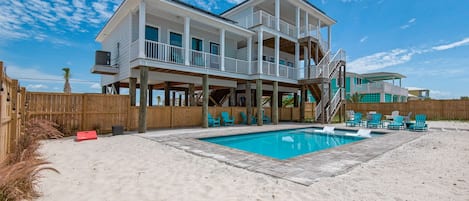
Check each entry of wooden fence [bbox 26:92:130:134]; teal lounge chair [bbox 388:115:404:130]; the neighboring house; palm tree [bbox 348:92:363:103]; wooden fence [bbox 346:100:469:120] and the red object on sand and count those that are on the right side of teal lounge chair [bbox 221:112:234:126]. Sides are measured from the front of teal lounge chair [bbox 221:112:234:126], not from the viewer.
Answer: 2

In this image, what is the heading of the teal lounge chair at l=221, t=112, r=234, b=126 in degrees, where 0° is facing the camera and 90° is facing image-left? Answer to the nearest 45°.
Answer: approximately 315°

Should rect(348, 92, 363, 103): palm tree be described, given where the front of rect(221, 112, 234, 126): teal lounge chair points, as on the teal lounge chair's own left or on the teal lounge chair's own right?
on the teal lounge chair's own left

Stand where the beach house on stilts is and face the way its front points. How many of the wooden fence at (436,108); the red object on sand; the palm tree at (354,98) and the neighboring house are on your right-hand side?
1

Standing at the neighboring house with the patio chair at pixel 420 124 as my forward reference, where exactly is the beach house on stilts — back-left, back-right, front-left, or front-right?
front-right

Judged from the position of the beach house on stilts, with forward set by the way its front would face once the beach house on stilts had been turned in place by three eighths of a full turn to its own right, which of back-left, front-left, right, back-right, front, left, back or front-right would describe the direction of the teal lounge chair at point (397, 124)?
back

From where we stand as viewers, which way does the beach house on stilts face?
facing the viewer and to the right of the viewer

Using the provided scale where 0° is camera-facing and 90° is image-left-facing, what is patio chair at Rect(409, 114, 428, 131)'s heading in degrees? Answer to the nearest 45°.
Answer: approximately 45°

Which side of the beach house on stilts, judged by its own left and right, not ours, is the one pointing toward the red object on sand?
right

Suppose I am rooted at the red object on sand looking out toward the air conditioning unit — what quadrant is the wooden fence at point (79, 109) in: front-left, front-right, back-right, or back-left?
front-left

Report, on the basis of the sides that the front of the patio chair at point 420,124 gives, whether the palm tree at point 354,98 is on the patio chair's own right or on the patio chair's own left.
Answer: on the patio chair's own right

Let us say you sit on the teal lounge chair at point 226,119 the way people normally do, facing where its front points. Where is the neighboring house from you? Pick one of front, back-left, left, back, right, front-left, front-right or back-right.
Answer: left

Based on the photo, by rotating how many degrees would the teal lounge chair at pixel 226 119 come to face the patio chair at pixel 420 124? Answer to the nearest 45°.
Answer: approximately 45° to its left

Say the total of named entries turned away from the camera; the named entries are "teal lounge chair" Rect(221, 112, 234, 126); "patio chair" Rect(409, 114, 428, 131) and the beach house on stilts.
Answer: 0

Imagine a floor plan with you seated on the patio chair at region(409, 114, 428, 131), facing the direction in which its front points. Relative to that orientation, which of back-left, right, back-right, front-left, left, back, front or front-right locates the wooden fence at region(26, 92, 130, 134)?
front

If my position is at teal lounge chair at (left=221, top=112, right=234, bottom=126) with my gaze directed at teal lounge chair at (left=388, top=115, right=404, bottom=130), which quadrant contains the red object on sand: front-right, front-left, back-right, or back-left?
back-right

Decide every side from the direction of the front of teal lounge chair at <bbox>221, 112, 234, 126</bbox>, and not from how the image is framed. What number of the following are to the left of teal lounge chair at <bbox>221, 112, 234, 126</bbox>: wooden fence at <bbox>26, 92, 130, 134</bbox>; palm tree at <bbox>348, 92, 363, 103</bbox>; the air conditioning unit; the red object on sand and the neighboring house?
2

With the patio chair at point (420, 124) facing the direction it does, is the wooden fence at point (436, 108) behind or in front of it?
behind
